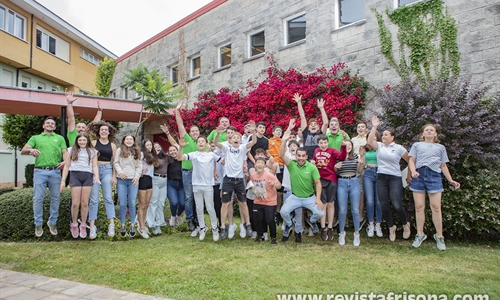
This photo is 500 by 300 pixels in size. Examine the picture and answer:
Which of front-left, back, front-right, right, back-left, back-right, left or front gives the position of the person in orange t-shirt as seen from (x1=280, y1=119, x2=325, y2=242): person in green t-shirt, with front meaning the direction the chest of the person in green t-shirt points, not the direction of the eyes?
right

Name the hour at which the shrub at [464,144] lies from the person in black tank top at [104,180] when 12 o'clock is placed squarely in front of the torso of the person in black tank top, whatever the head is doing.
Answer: The shrub is roughly at 10 o'clock from the person in black tank top.

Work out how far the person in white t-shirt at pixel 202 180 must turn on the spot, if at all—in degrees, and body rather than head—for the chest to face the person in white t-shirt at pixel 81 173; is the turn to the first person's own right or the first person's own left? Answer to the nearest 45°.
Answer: approximately 90° to the first person's own right

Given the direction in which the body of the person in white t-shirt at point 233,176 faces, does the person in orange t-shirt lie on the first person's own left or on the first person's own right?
on the first person's own left

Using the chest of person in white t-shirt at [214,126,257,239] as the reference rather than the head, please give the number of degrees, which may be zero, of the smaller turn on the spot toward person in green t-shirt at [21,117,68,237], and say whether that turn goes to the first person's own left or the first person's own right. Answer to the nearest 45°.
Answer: approximately 90° to the first person's own right

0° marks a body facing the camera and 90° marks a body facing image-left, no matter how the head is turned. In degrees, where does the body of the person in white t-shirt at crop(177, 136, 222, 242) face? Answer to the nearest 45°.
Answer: approximately 0°

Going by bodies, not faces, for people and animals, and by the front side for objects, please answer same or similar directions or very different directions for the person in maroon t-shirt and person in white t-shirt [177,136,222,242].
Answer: same or similar directions

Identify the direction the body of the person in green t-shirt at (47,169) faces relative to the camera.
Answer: toward the camera

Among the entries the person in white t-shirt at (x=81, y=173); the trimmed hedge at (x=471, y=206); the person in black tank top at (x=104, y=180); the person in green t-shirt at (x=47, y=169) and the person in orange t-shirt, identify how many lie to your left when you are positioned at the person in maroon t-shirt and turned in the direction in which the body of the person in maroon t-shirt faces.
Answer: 1

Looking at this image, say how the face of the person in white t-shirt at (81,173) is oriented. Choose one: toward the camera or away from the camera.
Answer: toward the camera

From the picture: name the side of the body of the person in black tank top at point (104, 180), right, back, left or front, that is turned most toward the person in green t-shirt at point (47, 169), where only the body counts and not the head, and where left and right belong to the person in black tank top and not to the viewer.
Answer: right

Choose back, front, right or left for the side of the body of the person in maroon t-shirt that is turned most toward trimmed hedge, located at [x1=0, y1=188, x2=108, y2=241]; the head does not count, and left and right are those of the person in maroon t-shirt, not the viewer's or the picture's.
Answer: right

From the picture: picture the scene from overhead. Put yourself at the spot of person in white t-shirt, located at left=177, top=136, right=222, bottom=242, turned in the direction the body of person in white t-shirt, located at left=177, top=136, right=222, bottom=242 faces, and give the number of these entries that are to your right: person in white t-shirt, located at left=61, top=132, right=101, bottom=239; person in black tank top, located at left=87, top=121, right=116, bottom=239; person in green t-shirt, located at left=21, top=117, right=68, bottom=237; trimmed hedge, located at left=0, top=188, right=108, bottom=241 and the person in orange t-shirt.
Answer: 4

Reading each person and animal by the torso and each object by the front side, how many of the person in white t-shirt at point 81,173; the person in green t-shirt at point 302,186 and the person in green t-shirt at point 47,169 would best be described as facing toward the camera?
3

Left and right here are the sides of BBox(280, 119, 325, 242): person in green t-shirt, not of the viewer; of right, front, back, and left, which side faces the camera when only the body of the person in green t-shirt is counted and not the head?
front
